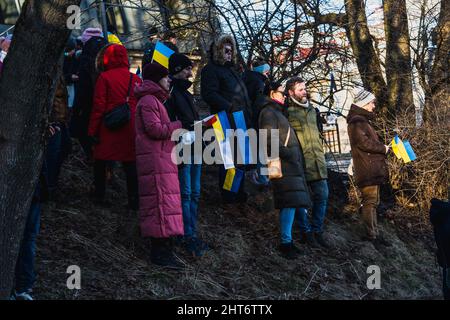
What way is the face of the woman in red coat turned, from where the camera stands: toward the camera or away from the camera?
away from the camera

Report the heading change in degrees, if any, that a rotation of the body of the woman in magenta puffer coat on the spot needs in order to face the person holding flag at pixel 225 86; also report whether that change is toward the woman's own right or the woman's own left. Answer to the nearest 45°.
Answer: approximately 45° to the woman's own left

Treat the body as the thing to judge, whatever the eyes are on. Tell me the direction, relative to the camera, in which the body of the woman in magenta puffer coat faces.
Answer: to the viewer's right

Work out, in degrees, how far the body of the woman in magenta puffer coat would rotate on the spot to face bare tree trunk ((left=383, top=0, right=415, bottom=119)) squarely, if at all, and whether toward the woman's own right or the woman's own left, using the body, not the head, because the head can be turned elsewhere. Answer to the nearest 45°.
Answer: approximately 45° to the woman's own left

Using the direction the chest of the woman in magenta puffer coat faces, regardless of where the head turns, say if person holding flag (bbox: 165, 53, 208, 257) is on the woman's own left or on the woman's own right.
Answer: on the woman's own left
